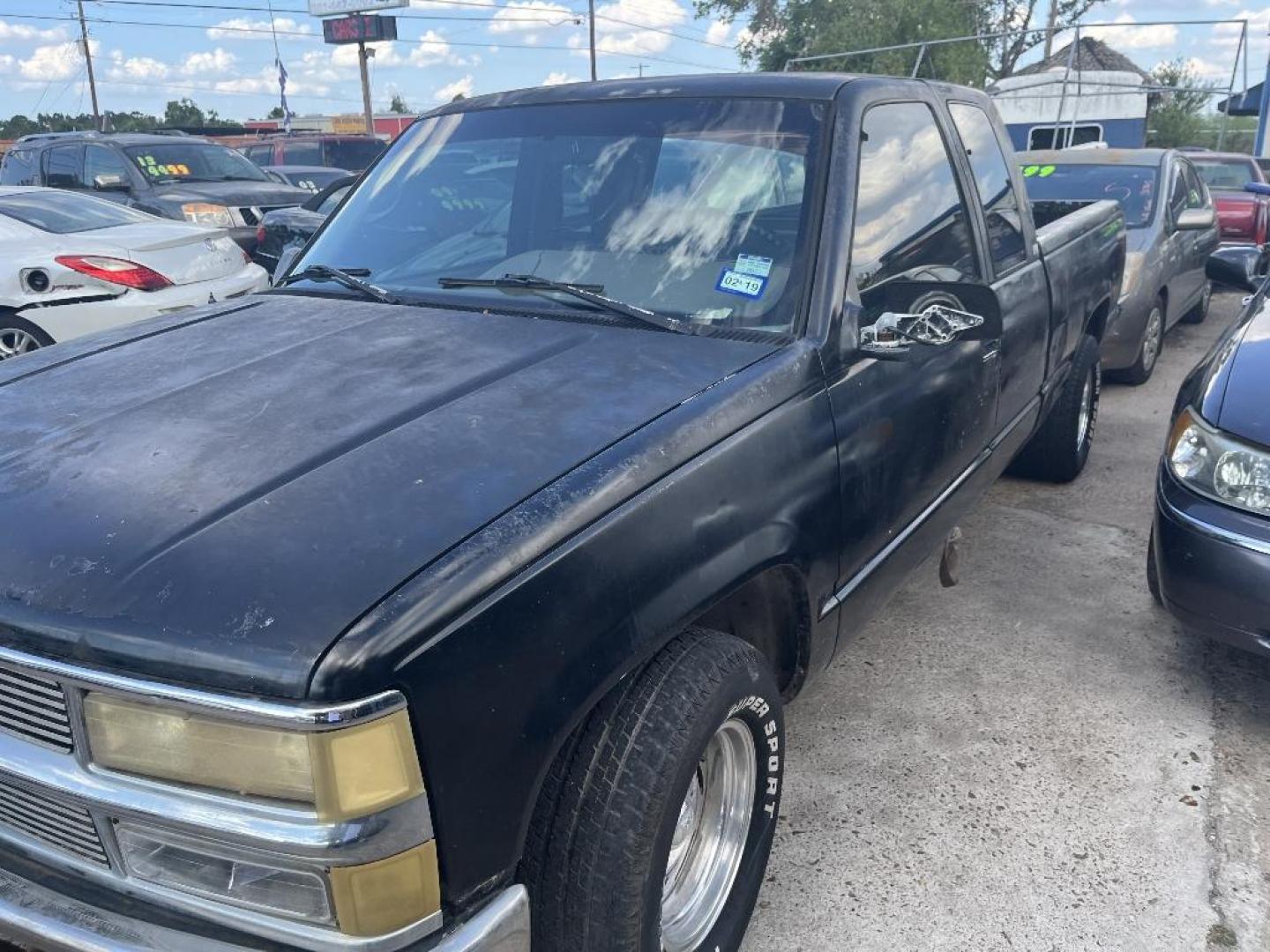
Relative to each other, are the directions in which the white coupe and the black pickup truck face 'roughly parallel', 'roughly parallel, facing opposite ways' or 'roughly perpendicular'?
roughly perpendicular

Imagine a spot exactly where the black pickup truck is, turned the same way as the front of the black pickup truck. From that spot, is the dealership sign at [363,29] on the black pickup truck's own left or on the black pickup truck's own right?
on the black pickup truck's own right

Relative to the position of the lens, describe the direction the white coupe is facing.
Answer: facing away from the viewer and to the left of the viewer

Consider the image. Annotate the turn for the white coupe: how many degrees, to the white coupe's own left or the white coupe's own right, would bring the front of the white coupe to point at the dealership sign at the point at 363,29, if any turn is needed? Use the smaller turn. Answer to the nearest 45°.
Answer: approximately 45° to the white coupe's own right

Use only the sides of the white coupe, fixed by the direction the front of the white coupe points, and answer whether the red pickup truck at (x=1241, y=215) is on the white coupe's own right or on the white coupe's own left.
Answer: on the white coupe's own right

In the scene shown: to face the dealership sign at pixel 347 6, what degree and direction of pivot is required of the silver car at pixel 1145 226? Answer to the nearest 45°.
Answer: approximately 90° to its right

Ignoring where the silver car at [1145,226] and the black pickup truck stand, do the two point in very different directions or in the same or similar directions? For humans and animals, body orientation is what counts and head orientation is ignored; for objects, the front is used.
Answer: same or similar directions

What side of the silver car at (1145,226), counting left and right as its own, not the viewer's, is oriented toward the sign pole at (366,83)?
right

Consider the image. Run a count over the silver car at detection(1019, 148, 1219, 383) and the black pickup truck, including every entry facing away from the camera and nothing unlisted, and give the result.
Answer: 0

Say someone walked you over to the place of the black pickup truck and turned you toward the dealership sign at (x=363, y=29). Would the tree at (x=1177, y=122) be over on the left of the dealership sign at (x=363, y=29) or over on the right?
right

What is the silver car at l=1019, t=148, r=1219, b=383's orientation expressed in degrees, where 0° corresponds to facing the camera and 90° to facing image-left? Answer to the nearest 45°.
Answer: approximately 45°

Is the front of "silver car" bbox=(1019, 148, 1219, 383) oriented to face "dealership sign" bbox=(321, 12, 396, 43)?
no

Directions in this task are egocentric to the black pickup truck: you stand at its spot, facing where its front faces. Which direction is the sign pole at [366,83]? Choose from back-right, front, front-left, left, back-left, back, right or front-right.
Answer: back-right

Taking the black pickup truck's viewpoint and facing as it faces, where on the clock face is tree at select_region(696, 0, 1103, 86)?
The tree is roughly at 5 o'clock from the black pickup truck.

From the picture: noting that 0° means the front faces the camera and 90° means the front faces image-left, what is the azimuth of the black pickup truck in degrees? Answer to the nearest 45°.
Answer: approximately 45°

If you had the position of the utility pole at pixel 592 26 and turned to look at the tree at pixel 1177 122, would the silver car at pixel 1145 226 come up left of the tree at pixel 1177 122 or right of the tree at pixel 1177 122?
right

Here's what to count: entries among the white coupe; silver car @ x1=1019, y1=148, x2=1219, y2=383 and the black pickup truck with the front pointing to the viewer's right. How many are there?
0
